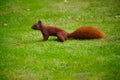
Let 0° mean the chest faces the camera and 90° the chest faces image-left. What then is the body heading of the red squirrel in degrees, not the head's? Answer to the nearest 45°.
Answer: approximately 90°
